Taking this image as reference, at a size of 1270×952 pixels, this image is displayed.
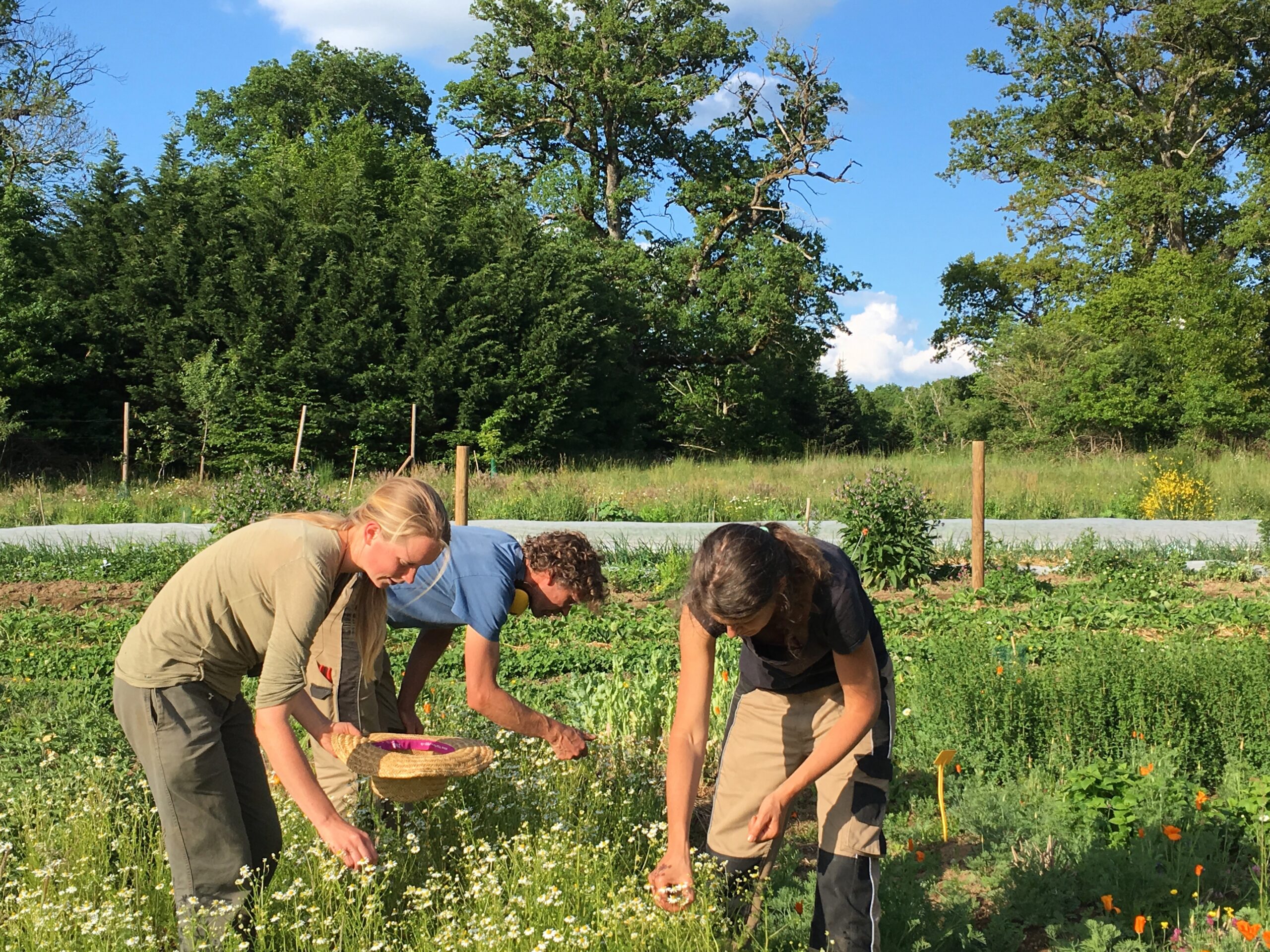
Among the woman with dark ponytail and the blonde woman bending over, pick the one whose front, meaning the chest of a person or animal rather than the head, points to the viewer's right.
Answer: the blonde woman bending over

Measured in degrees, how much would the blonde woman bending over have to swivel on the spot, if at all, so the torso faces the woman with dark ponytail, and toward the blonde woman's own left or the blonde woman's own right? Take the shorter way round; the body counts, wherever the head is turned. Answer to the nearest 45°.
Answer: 0° — they already face them

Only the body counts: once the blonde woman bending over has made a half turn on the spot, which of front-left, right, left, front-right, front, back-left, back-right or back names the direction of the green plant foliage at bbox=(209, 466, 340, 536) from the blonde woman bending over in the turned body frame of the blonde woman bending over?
right

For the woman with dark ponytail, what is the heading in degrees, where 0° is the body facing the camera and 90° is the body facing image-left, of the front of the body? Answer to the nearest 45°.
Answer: approximately 45°

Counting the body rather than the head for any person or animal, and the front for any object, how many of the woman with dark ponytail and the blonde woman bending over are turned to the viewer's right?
1

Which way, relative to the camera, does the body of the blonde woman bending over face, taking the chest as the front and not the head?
to the viewer's right

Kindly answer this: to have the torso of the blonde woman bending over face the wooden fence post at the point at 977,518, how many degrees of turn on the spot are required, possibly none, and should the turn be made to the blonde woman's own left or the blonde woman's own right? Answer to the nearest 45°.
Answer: approximately 45° to the blonde woman's own left

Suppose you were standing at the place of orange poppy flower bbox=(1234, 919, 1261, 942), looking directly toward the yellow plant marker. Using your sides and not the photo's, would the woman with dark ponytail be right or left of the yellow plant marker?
left

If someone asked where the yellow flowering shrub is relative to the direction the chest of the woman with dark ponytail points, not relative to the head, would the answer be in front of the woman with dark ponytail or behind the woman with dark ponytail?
behind

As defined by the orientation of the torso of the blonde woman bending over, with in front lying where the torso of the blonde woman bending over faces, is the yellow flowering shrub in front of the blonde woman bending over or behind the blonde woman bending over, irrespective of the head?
in front

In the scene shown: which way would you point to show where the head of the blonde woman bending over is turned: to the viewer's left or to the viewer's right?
to the viewer's right

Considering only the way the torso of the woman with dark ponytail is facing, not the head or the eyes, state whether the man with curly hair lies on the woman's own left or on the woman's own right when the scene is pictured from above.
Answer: on the woman's own right

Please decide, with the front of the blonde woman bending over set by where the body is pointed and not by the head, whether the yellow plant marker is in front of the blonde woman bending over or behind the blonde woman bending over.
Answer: in front

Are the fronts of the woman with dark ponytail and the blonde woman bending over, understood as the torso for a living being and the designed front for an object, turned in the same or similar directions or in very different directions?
very different directions
